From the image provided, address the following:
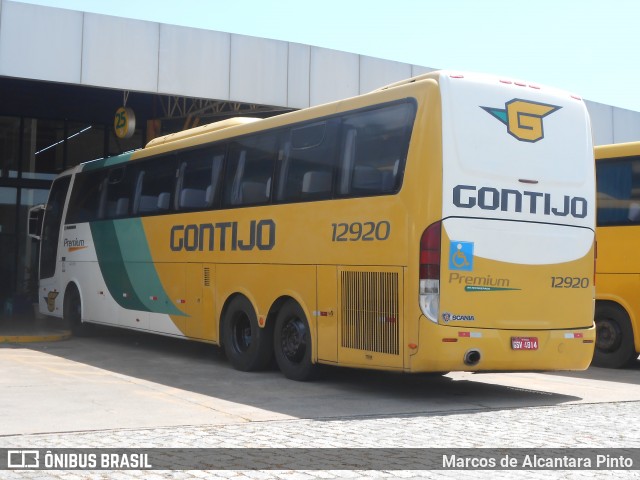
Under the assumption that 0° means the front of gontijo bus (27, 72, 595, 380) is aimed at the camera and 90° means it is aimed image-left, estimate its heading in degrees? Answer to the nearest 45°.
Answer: approximately 135°

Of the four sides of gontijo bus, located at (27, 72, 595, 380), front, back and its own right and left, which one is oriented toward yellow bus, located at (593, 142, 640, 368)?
right
